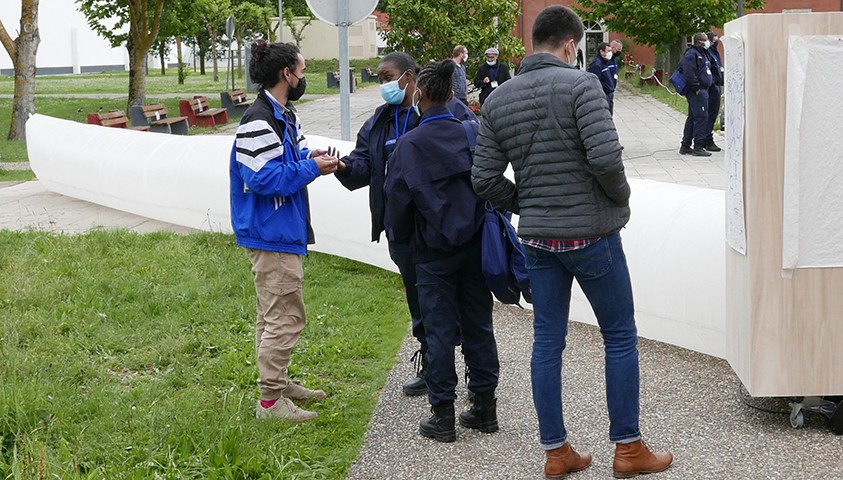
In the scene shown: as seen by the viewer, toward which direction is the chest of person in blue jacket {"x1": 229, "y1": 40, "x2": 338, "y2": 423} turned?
to the viewer's right

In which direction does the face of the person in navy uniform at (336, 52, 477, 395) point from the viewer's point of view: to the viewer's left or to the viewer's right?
to the viewer's left

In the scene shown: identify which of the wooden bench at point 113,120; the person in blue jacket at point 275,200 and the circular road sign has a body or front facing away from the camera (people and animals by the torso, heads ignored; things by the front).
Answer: the circular road sign

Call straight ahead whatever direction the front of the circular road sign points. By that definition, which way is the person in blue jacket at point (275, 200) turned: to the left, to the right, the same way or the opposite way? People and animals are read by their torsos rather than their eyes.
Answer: to the right

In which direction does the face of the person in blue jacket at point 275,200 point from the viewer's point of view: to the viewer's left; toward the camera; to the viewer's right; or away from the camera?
to the viewer's right

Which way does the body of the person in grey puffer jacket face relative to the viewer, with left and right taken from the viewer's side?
facing away from the viewer and to the right of the viewer

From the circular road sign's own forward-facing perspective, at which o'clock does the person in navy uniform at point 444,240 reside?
The person in navy uniform is roughly at 6 o'clock from the circular road sign.

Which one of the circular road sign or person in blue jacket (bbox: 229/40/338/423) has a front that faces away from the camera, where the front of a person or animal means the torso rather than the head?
the circular road sign

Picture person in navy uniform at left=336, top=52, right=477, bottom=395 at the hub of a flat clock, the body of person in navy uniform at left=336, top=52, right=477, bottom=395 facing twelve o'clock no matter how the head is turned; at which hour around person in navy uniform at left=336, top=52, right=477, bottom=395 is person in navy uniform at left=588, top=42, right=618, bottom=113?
person in navy uniform at left=588, top=42, right=618, bottom=113 is roughly at 5 o'clock from person in navy uniform at left=336, top=52, right=477, bottom=395.

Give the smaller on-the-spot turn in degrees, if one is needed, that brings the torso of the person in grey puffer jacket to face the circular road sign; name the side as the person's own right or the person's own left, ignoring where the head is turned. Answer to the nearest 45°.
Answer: approximately 45° to the person's own left

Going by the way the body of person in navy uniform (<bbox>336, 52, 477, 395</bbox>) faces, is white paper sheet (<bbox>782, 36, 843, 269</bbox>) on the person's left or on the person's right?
on the person's left

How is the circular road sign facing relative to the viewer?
away from the camera
